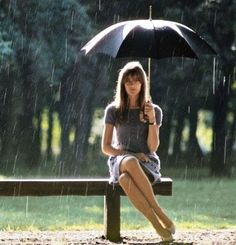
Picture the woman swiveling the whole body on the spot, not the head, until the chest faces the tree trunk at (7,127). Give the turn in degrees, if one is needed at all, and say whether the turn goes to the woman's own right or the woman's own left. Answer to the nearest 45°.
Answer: approximately 180°

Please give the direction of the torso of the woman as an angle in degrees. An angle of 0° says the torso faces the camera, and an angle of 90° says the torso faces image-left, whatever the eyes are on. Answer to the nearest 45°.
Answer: approximately 0°

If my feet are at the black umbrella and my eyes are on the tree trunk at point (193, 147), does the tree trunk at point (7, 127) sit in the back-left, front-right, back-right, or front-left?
front-left

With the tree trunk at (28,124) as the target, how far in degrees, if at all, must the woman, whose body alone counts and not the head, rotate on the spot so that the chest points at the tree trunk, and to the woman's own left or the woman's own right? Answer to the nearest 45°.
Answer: approximately 180°

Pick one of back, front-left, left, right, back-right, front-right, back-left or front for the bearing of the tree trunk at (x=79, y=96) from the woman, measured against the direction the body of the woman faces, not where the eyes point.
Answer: back

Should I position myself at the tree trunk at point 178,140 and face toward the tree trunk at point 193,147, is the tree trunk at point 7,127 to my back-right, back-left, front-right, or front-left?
back-right

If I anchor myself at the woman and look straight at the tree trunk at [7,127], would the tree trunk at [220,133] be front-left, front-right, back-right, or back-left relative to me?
front-right

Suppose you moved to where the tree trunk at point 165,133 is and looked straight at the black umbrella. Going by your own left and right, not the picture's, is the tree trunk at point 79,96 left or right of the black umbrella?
right

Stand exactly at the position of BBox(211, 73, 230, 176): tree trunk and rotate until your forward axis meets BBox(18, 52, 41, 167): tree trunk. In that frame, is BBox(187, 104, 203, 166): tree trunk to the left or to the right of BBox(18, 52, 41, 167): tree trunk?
right

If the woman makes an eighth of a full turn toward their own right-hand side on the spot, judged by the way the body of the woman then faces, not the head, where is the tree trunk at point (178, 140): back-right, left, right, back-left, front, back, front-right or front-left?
back-right

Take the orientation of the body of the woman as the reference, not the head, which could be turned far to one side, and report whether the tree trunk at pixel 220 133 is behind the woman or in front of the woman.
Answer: behind

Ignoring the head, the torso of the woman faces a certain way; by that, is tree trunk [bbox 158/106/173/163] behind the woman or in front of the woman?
behind

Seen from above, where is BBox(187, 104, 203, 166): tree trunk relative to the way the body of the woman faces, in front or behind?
behind
